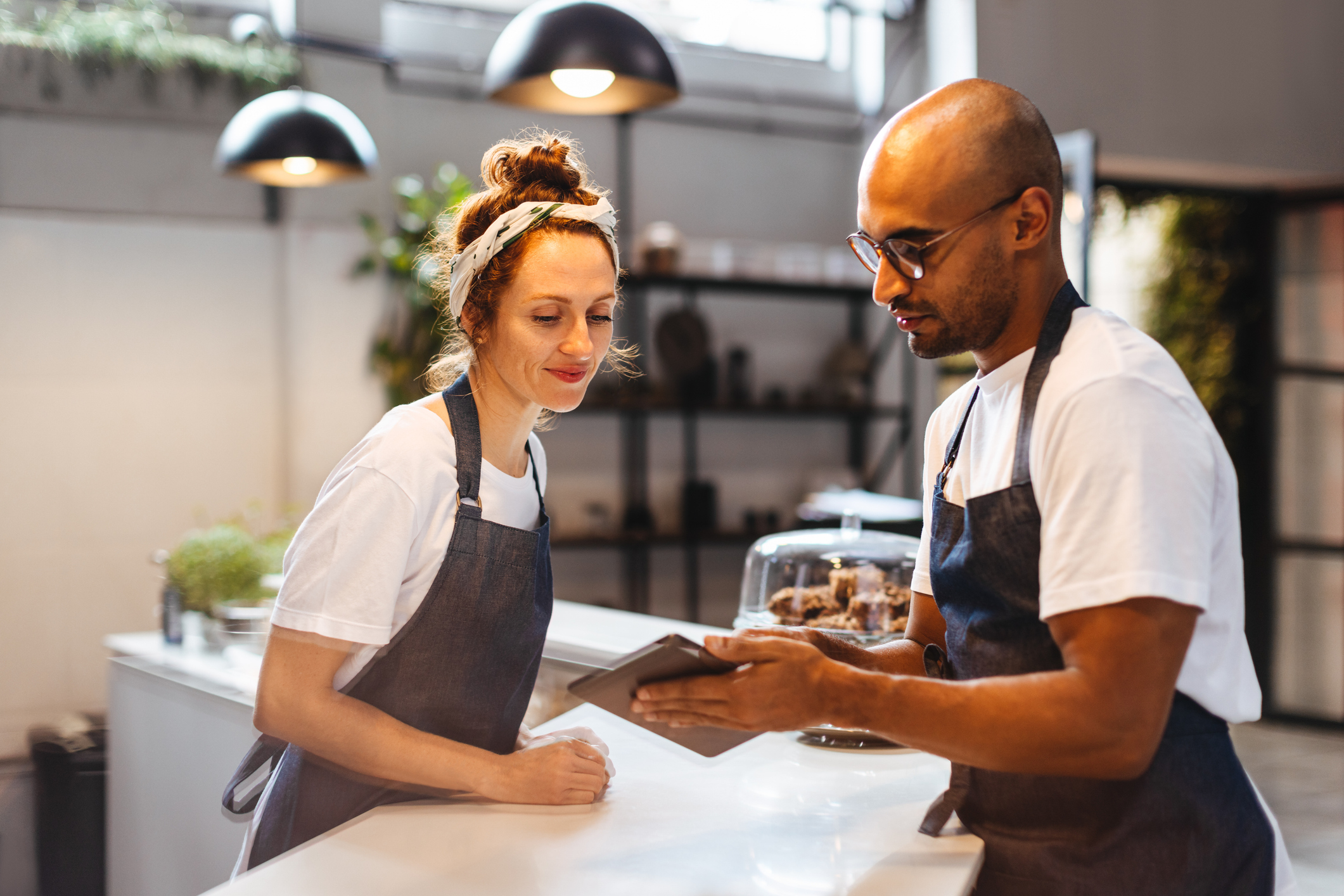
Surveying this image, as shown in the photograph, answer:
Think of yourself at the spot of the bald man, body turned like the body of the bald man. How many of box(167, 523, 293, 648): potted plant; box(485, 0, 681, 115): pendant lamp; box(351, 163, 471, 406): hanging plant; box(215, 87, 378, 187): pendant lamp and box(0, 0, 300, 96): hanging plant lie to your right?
5

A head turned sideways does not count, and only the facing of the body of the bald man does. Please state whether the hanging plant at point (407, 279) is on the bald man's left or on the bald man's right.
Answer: on the bald man's right

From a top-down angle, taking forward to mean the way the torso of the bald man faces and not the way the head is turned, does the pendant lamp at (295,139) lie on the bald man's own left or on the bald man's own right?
on the bald man's own right

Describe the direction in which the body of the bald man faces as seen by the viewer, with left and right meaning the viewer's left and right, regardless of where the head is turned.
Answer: facing the viewer and to the left of the viewer

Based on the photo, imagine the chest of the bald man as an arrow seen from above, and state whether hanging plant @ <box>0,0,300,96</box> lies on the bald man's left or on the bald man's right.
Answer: on the bald man's right

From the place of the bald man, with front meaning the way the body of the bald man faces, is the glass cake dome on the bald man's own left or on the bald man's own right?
on the bald man's own right

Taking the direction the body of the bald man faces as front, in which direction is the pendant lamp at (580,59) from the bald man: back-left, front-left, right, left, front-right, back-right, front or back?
right

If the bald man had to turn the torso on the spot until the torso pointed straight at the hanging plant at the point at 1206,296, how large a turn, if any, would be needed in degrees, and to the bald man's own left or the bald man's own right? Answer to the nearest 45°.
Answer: approximately 135° to the bald man's own right

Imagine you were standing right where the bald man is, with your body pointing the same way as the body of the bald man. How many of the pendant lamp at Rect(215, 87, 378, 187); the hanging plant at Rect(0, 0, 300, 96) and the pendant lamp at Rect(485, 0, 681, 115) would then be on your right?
3

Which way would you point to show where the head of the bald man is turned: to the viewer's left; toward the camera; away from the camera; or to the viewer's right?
to the viewer's left
